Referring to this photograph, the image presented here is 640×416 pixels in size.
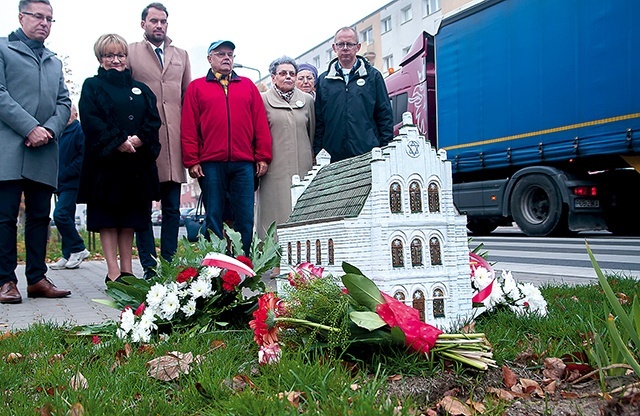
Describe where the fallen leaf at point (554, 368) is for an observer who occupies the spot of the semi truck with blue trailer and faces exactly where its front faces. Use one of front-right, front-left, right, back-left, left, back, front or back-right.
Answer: back-left

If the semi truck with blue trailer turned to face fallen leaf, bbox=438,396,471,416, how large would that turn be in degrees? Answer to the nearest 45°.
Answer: approximately 135° to its left

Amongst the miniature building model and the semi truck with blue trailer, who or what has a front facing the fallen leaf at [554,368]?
the miniature building model

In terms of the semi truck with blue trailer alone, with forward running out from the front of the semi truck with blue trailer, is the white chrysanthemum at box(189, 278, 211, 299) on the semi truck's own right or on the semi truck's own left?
on the semi truck's own left

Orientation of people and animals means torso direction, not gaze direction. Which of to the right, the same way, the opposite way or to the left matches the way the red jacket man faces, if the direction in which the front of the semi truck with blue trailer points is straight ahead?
the opposite way

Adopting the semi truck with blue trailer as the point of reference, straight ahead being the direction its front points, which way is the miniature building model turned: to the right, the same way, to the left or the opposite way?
the opposite way

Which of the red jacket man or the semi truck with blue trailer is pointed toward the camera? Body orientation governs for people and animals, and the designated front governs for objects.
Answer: the red jacket man

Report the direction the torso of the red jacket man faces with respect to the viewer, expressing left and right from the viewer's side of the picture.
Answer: facing the viewer

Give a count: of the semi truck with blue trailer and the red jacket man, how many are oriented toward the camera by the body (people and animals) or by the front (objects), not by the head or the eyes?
1

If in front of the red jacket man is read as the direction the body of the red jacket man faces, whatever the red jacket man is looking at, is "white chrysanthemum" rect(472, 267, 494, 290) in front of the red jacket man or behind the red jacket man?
in front

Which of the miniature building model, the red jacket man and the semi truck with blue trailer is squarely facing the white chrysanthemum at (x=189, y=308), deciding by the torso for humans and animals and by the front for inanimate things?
the red jacket man

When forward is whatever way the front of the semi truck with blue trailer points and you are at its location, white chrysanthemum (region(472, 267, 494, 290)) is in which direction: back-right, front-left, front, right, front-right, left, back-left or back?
back-left

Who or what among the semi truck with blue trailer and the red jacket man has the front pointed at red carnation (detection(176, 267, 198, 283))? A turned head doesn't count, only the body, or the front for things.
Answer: the red jacket man

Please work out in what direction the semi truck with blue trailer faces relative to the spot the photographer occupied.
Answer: facing away from the viewer and to the left of the viewer

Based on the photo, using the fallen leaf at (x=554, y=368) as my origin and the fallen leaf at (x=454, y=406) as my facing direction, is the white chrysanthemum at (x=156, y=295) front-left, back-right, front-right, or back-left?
front-right

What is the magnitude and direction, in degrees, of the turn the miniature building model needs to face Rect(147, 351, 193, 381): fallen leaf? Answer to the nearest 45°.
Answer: approximately 90° to its right

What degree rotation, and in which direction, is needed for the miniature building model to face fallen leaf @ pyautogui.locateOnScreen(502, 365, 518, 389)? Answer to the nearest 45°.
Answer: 0° — it already faces it

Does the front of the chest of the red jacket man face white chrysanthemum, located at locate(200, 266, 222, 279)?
yes
